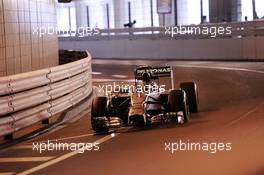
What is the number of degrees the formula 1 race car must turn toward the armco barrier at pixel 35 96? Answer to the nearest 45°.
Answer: approximately 90° to its right

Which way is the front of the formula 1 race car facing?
toward the camera
